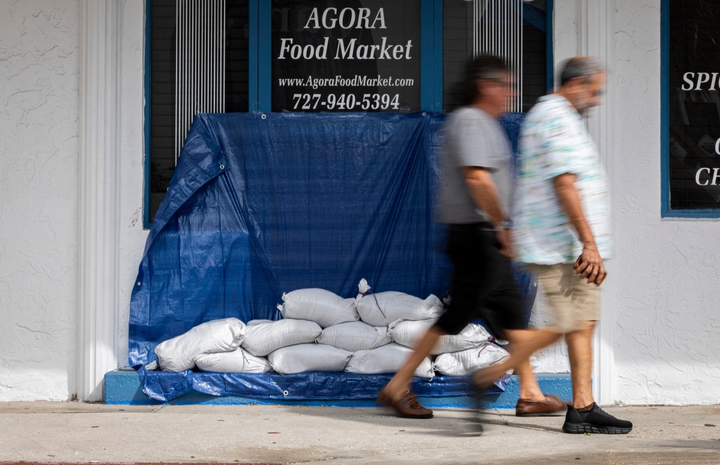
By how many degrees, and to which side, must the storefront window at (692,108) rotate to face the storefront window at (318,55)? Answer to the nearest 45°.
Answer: approximately 90° to its right

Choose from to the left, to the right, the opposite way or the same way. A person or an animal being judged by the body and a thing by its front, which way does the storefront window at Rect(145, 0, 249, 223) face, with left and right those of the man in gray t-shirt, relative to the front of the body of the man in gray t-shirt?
to the right

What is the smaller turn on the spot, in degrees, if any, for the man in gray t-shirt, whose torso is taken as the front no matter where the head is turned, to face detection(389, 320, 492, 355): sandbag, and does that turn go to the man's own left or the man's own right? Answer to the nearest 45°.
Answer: approximately 90° to the man's own left

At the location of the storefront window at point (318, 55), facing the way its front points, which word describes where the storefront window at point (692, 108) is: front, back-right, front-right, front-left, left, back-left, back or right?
left

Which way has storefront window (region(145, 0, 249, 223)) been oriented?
toward the camera

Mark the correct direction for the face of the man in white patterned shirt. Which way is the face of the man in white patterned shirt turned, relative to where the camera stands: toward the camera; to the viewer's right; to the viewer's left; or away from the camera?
to the viewer's right

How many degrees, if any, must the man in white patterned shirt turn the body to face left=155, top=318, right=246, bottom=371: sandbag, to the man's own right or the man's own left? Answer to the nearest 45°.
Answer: approximately 180°

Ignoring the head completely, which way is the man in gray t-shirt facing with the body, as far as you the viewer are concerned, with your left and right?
facing to the right of the viewer

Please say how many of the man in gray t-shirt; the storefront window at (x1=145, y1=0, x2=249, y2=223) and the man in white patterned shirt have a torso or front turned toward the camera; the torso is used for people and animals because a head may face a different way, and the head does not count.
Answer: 1

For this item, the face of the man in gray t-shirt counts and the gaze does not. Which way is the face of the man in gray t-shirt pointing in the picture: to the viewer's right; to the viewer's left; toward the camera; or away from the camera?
to the viewer's right

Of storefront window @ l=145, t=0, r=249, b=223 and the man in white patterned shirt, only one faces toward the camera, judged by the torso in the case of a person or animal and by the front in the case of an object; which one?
the storefront window

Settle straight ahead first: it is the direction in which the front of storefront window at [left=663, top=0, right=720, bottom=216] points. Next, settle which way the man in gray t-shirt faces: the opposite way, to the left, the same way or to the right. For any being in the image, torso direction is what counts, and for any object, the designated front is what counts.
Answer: to the left

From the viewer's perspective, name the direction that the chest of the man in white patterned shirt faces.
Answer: to the viewer's right

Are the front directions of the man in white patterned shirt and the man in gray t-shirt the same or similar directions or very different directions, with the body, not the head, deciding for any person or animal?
same or similar directions

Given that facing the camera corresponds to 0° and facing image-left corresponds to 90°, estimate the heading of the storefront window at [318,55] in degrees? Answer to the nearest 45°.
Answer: approximately 0°

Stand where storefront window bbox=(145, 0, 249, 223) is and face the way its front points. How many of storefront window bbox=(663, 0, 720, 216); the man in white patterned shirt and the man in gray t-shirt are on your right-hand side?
0

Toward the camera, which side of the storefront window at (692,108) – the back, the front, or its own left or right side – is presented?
front
